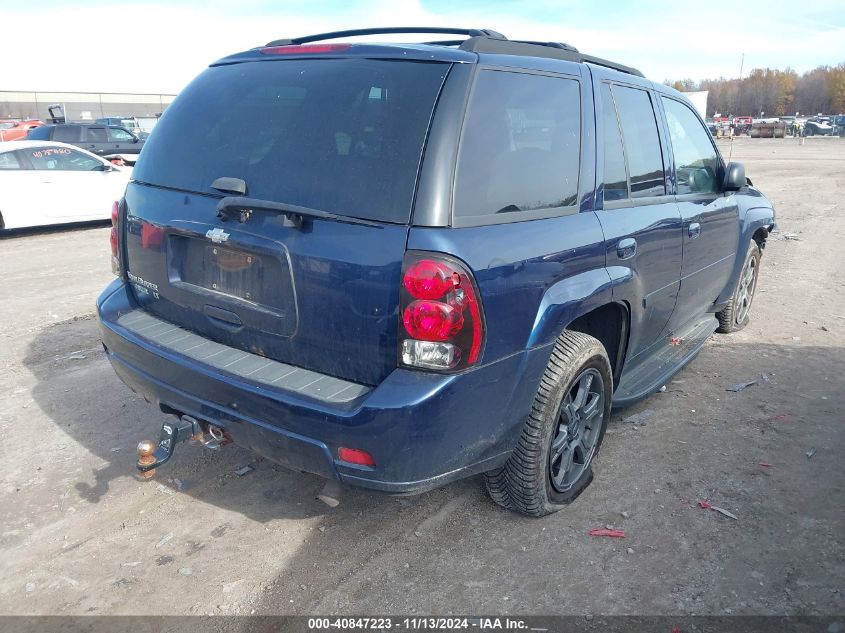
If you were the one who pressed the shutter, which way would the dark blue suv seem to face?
facing away from the viewer and to the right of the viewer

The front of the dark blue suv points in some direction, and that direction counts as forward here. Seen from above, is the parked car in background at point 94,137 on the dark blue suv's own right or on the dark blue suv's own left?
on the dark blue suv's own left

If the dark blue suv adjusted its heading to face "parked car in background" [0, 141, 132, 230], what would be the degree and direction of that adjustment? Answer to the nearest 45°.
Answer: approximately 90° to its left

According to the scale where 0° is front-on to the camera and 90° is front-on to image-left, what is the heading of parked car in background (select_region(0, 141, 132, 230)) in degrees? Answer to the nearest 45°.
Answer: approximately 270°

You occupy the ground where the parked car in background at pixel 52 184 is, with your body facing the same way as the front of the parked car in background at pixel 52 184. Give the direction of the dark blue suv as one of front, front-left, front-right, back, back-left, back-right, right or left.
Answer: right
